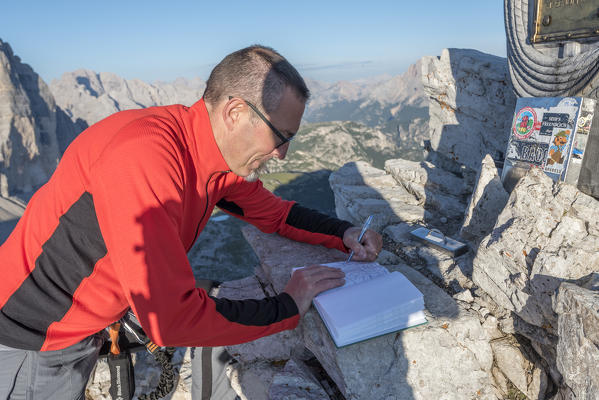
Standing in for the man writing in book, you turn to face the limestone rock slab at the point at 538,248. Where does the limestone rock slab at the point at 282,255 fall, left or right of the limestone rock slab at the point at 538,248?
left

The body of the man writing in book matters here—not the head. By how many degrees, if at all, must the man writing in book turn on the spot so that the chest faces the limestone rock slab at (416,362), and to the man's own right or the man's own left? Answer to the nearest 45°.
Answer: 0° — they already face it

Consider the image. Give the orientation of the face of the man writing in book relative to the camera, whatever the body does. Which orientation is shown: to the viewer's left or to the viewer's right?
to the viewer's right

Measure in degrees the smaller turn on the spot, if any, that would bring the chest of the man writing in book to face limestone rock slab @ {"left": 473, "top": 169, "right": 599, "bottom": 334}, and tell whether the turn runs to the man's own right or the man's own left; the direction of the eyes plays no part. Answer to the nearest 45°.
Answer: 0° — they already face it

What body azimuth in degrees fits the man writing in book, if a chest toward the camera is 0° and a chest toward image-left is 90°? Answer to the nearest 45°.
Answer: approximately 270°
